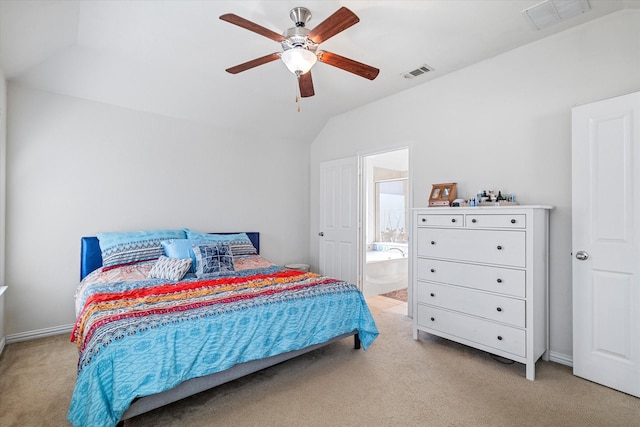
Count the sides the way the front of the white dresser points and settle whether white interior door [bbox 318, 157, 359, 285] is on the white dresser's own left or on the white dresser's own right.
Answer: on the white dresser's own right

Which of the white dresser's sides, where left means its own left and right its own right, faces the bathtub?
right

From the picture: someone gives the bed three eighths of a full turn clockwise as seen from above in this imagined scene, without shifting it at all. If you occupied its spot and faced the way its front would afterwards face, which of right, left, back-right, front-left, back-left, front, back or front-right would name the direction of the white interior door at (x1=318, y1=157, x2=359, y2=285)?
back-right

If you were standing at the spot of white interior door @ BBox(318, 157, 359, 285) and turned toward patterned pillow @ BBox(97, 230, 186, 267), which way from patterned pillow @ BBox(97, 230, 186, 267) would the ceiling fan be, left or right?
left

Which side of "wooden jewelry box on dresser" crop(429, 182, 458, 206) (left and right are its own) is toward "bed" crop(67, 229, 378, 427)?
front

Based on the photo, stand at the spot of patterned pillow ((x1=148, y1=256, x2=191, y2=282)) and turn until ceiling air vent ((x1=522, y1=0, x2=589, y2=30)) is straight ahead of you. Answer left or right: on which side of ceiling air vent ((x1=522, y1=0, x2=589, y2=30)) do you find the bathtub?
left

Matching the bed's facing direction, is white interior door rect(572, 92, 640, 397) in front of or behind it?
in front

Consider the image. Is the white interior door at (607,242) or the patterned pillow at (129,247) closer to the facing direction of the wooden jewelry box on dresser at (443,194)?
the patterned pillow

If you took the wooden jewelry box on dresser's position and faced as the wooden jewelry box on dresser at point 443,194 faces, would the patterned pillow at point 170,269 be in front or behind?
in front

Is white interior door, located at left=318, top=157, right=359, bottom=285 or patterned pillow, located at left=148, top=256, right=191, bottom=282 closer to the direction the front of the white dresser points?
the patterned pillow
